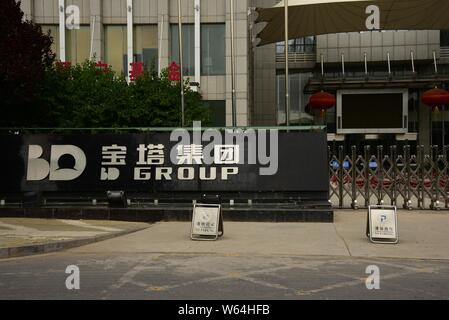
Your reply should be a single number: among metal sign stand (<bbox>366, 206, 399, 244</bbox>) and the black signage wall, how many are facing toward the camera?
2

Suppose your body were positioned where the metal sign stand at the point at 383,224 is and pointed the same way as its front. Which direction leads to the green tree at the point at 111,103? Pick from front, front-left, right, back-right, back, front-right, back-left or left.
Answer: back-right

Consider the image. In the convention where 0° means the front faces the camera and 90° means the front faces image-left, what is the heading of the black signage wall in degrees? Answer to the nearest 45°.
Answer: approximately 0°

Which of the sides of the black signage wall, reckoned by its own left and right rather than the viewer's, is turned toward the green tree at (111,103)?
back

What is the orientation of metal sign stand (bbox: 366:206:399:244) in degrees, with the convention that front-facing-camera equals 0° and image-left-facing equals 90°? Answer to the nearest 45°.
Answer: approximately 0°

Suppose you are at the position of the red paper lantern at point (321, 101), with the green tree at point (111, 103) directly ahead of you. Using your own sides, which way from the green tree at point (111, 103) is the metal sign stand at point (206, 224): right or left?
left

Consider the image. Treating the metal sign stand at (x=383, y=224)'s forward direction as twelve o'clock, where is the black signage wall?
The black signage wall is roughly at 4 o'clock from the metal sign stand.

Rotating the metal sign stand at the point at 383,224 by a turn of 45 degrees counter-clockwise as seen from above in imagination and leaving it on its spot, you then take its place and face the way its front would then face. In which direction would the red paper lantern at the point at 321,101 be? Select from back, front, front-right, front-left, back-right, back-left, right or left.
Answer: back-left

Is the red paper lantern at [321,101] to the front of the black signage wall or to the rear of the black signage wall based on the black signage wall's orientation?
to the rear

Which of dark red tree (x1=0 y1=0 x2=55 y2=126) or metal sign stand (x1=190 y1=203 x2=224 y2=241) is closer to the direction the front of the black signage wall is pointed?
the metal sign stand
